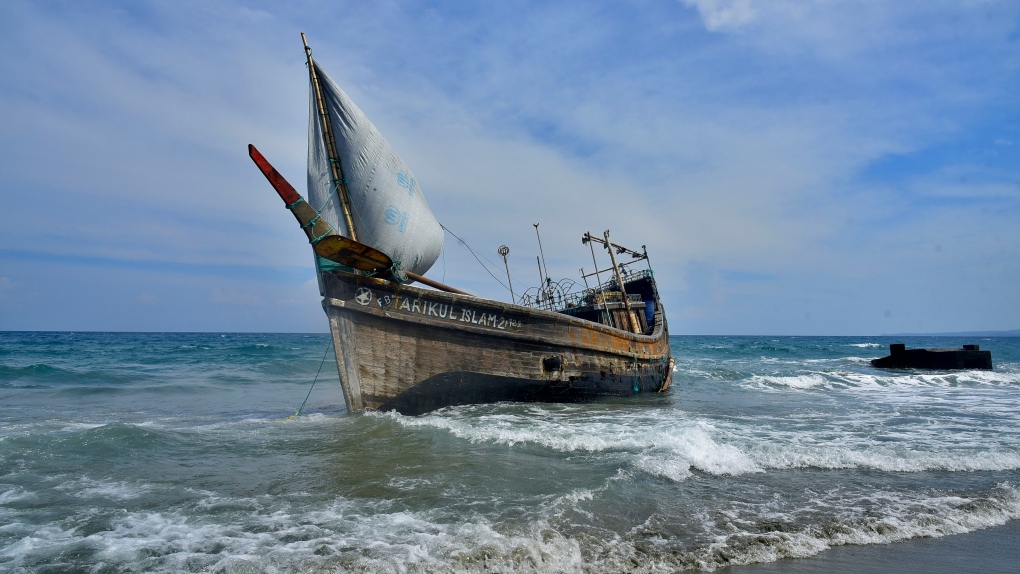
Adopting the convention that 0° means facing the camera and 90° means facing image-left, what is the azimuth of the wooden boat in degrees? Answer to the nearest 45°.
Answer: approximately 45°

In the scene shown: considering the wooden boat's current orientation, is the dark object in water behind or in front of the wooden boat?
behind
